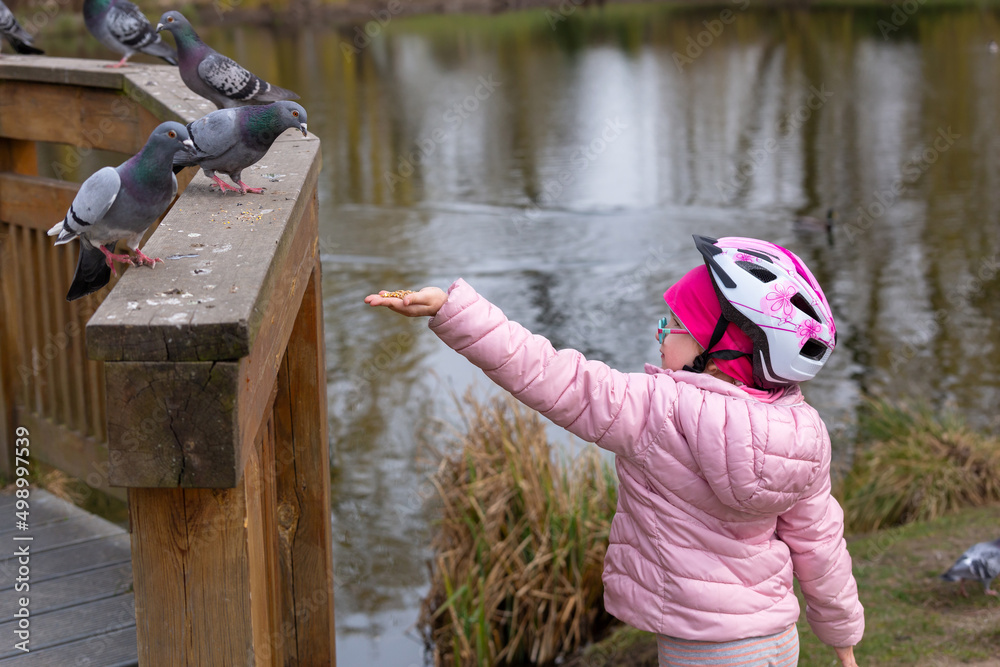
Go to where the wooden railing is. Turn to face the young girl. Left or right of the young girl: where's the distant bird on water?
left

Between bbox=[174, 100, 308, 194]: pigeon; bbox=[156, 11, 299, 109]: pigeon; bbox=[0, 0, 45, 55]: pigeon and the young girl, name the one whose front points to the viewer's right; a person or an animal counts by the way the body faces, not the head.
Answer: bbox=[174, 100, 308, 194]: pigeon

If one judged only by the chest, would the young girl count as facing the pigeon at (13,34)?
yes

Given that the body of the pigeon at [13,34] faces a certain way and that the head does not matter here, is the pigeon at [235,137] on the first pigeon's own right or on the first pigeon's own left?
on the first pigeon's own left

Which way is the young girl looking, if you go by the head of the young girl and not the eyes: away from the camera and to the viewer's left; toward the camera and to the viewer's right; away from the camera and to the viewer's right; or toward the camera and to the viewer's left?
away from the camera and to the viewer's left

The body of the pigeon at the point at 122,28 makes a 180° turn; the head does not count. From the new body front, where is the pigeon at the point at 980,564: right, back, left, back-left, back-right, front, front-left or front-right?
front-right

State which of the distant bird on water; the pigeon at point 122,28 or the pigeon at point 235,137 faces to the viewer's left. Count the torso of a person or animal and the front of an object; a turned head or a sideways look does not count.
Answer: the pigeon at point 122,28

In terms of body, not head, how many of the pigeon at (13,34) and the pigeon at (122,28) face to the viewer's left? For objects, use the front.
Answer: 2

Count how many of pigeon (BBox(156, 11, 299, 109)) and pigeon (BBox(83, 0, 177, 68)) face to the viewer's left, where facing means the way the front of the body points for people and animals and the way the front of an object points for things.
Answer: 2

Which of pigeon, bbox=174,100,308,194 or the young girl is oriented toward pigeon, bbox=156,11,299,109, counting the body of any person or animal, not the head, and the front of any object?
the young girl

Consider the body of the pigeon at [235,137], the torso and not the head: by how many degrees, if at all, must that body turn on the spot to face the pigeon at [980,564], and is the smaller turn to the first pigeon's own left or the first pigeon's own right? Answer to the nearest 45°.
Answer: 0° — it already faces it

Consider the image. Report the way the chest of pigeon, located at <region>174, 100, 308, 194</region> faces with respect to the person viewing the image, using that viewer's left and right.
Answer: facing to the right of the viewer

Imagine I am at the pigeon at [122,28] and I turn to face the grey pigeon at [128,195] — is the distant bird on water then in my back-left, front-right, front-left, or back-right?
back-left
